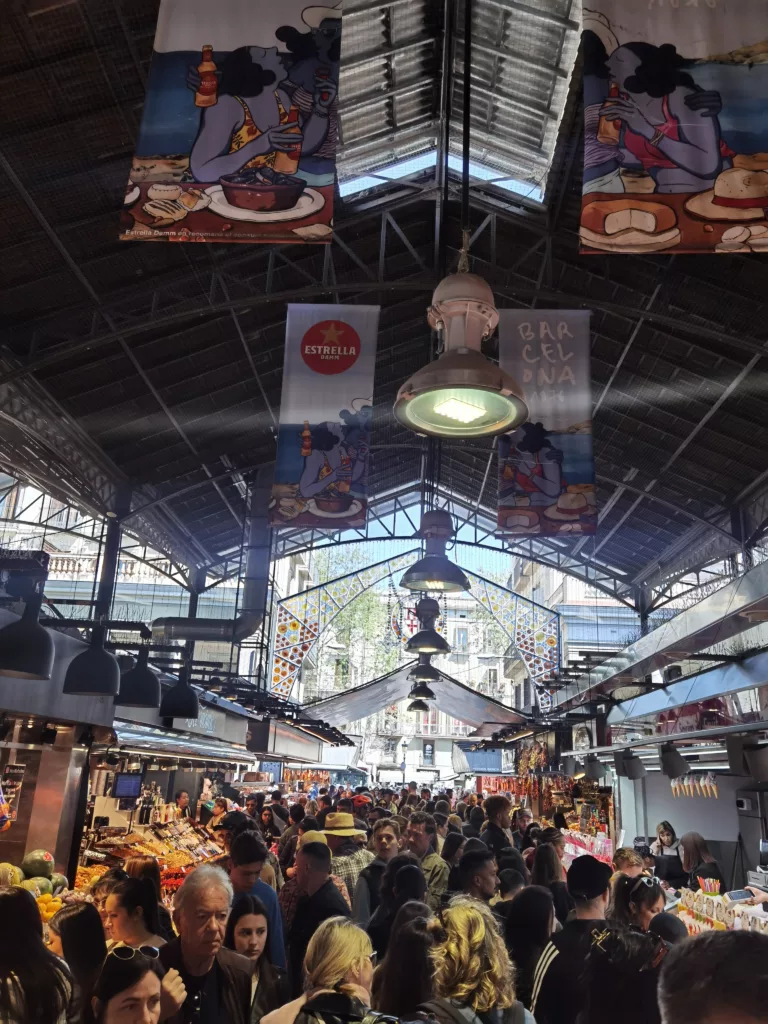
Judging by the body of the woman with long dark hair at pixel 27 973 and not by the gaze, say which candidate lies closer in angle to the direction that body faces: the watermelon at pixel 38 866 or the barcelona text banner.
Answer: the watermelon

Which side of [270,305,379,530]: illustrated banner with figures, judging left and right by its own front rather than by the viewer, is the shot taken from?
front

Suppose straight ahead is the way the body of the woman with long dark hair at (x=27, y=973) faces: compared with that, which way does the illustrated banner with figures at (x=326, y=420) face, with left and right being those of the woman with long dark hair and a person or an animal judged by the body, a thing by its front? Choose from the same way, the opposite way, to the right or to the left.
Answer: the opposite way

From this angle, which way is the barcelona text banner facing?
toward the camera

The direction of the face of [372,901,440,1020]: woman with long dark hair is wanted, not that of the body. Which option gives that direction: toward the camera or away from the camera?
away from the camera

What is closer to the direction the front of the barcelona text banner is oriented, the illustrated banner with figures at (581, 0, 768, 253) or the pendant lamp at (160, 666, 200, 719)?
the illustrated banner with figures

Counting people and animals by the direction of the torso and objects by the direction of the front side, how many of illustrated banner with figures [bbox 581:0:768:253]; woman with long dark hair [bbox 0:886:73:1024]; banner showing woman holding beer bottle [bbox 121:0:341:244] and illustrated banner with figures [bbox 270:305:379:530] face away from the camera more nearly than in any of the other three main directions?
1

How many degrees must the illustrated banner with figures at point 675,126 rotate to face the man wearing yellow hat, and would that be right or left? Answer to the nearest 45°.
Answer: approximately 135° to its right

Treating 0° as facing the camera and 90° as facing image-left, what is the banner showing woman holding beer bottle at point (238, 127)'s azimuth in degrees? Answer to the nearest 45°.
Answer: approximately 0°

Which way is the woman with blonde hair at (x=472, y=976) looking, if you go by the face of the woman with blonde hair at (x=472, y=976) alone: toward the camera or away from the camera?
away from the camera

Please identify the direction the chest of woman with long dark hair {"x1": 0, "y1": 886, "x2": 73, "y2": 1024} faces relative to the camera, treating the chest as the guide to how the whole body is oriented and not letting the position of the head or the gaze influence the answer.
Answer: away from the camera

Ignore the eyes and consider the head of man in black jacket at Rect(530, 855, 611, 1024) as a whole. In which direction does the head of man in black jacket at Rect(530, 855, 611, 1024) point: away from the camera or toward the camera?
away from the camera
